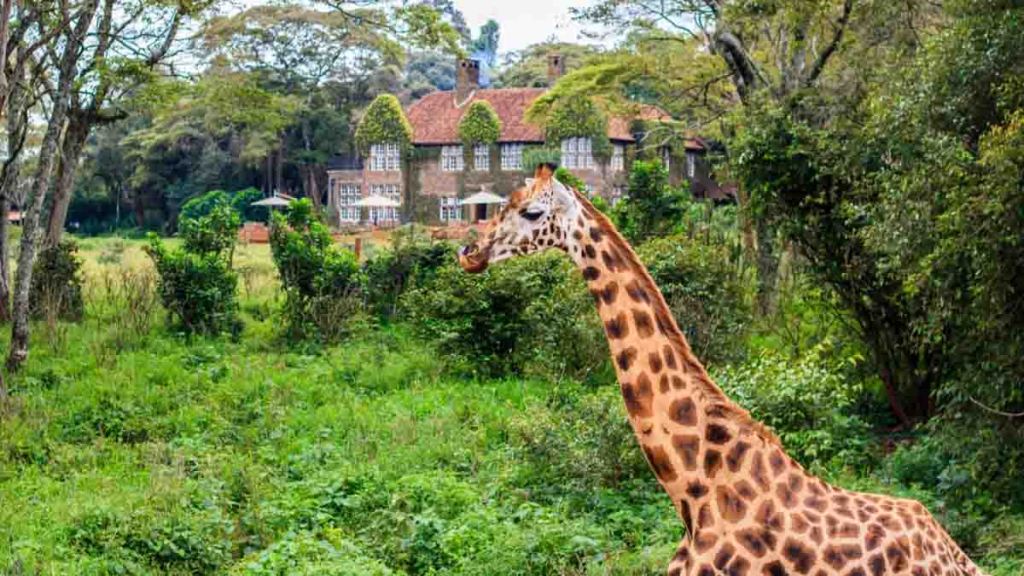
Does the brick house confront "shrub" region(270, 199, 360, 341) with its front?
yes

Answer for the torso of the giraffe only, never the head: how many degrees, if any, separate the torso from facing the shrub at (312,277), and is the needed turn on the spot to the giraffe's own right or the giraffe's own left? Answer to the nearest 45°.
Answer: approximately 45° to the giraffe's own right

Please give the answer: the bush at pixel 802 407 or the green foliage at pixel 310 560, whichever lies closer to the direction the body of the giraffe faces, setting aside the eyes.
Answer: the green foliage

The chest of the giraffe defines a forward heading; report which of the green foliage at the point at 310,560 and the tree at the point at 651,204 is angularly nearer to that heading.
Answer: the green foliage

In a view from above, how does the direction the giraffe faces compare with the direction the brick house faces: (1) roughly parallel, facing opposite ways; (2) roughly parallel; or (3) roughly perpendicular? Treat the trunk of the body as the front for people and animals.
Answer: roughly perpendicular

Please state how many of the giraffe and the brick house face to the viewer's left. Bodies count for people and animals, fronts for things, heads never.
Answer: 1

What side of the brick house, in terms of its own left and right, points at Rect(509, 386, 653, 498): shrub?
front

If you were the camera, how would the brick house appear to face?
facing the viewer

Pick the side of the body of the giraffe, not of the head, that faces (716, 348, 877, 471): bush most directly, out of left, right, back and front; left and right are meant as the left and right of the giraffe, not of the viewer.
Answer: right

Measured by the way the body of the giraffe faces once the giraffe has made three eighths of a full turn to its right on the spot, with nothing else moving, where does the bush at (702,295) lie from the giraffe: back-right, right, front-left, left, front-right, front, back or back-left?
front-left

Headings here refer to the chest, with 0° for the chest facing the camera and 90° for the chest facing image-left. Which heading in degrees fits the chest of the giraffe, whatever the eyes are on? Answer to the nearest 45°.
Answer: approximately 90°

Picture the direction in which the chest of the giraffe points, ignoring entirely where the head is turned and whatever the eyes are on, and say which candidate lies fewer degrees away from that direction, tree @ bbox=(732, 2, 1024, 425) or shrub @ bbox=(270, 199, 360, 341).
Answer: the shrub

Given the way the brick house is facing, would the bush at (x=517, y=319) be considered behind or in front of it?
in front

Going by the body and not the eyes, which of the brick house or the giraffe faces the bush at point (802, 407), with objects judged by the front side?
the brick house
